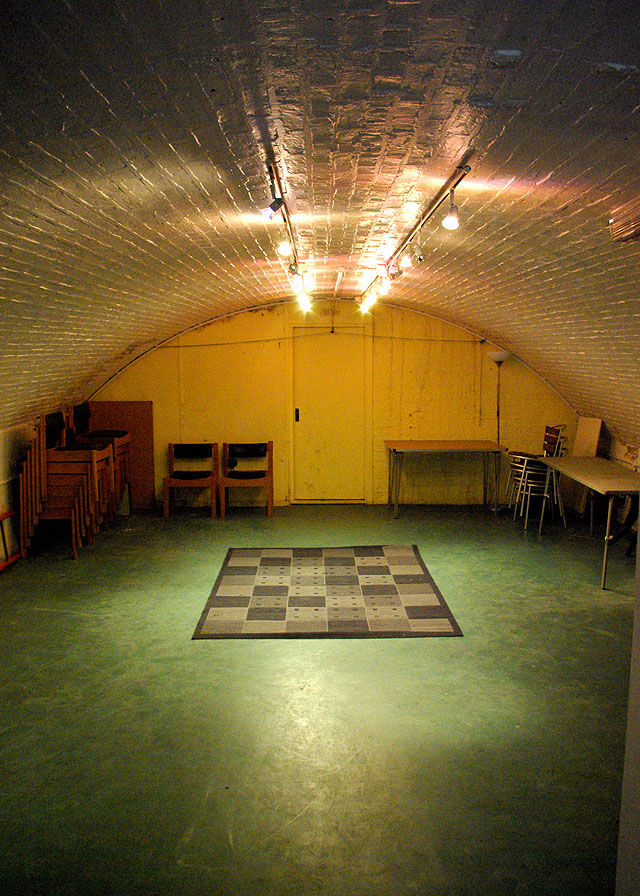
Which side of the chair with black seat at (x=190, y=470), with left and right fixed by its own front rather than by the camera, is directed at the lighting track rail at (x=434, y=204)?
front

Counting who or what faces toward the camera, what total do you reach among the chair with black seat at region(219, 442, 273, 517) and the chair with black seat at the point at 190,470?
2

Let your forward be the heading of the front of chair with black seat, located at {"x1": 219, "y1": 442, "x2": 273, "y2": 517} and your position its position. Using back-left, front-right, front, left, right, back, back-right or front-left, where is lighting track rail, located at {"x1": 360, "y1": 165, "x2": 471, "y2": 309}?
front

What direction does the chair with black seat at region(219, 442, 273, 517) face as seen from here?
toward the camera

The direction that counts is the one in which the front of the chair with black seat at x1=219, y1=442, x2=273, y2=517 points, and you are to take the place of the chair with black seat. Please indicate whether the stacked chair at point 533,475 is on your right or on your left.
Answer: on your left

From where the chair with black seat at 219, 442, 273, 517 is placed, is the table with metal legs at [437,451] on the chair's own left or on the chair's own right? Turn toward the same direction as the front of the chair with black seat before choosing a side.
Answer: on the chair's own left

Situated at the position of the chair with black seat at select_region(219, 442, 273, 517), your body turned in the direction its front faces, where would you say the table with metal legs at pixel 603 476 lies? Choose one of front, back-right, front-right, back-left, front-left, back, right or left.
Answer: front-left

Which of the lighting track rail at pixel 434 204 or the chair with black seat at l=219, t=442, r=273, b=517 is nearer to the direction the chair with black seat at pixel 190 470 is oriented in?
the lighting track rail

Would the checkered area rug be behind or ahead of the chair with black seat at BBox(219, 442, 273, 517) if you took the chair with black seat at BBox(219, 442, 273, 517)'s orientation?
ahead

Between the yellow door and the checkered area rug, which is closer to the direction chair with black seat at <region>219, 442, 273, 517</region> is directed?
the checkered area rug

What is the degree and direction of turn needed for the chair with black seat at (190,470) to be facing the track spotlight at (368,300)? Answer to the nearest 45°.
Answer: approximately 45° to its left

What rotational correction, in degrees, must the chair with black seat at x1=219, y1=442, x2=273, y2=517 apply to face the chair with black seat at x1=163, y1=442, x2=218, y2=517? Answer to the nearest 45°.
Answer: approximately 90° to its right

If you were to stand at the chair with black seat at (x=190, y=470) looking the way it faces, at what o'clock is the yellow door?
The yellow door is roughly at 9 o'clock from the chair with black seat.

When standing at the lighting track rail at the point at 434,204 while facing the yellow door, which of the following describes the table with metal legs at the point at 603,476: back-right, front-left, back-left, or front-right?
front-right

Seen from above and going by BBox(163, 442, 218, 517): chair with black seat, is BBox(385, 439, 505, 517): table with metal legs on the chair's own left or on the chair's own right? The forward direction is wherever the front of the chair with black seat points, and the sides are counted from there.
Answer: on the chair's own left

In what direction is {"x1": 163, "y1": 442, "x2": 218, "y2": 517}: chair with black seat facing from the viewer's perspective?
toward the camera

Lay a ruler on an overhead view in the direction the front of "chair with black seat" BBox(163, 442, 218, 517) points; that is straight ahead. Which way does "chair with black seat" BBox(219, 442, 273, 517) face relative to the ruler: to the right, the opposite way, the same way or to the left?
the same way
